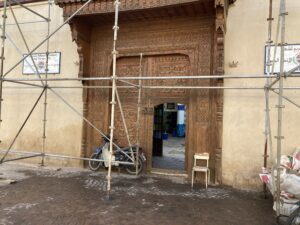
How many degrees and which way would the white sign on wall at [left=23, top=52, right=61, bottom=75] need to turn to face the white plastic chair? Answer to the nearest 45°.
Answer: approximately 45° to its left

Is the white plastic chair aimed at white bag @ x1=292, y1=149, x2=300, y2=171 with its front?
no

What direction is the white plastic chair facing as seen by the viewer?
toward the camera

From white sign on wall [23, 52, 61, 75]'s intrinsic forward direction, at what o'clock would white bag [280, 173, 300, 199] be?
The white bag is roughly at 11 o'clock from the white sign on wall.

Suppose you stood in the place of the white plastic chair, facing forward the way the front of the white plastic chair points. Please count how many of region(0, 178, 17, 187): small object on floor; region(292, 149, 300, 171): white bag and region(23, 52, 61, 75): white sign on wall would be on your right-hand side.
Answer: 2

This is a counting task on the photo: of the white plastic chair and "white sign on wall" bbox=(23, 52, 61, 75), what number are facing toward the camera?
2

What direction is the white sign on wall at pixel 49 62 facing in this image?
toward the camera

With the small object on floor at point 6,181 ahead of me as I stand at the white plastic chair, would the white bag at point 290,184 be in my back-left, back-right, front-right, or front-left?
back-left

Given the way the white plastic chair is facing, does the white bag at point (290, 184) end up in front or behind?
in front

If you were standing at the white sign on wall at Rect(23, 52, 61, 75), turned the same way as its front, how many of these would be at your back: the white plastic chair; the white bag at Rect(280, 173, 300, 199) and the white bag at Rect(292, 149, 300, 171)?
0

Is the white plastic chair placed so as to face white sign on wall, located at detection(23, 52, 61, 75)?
no

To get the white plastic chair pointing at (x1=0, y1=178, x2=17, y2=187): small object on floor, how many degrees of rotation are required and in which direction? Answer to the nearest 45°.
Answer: approximately 90° to its right

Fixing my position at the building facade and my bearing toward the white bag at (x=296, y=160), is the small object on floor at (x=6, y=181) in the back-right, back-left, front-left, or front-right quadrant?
back-right
